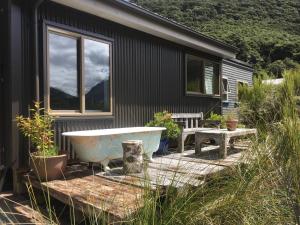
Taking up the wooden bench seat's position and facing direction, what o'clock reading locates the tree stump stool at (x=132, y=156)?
The tree stump stool is roughly at 2 o'clock from the wooden bench seat.

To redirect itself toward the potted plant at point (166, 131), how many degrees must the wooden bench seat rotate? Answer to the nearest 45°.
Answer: approximately 45° to its right

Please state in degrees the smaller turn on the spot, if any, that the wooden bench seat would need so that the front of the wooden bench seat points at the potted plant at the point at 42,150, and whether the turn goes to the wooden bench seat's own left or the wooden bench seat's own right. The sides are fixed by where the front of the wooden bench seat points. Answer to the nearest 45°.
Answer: approximately 90° to the wooden bench seat's own right

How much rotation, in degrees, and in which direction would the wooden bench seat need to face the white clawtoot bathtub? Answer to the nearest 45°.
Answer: approximately 45° to its right
